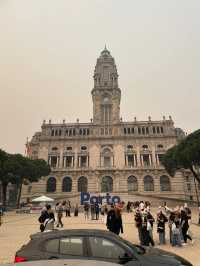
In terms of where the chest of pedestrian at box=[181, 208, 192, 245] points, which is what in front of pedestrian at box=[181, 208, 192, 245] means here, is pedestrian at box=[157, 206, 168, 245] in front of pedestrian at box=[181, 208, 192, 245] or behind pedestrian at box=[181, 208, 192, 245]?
in front

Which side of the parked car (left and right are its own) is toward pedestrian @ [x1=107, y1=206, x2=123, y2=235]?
left

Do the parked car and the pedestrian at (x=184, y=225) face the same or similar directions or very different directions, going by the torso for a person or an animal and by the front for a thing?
very different directions

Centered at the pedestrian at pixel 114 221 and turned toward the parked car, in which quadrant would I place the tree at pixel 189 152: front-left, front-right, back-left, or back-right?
back-left

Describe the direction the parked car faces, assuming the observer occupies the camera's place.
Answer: facing to the right of the viewer

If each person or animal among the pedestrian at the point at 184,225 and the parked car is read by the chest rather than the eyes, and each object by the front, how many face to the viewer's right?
1

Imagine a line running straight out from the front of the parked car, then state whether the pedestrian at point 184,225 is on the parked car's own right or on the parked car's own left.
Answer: on the parked car's own left

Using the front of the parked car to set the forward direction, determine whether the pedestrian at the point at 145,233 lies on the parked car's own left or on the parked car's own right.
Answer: on the parked car's own left
